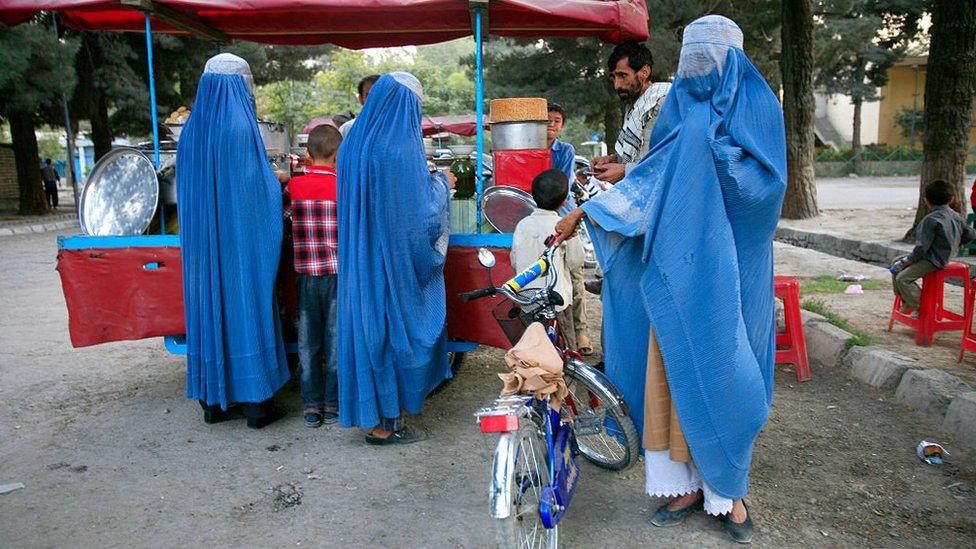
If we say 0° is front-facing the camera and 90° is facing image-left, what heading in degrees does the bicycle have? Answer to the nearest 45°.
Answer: approximately 225°

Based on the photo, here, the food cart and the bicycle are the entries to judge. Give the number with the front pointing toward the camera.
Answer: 1

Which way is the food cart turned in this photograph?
toward the camera

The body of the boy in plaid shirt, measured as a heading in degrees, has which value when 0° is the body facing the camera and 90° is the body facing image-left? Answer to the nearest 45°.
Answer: approximately 180°

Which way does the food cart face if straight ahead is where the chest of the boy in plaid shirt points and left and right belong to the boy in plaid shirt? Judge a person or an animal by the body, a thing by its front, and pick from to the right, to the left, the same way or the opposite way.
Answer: the opposite way

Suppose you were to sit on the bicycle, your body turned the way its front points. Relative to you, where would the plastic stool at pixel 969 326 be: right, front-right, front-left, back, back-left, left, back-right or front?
front

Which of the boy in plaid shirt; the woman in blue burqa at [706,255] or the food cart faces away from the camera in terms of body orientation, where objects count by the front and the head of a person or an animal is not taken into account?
the boy in plaid shirt

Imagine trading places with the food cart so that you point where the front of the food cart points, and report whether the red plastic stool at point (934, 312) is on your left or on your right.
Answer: on your left

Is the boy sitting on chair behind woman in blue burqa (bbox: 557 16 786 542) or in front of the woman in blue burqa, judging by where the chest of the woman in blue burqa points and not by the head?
behind

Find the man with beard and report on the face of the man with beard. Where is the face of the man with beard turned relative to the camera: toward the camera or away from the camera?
toward the camera

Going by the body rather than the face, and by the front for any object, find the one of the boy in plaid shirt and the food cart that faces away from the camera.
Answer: the boy in plaid shirt

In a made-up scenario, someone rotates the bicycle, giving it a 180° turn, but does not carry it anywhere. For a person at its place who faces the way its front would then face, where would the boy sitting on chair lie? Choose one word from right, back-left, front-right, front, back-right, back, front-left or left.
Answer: back

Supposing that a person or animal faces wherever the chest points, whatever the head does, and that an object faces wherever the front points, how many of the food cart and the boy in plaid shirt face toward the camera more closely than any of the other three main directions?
1

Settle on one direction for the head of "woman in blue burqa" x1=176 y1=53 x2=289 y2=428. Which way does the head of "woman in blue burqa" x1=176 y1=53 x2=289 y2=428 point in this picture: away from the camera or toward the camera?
away from the camera

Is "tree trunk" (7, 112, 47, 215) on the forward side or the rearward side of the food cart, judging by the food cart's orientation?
on the rearward side
